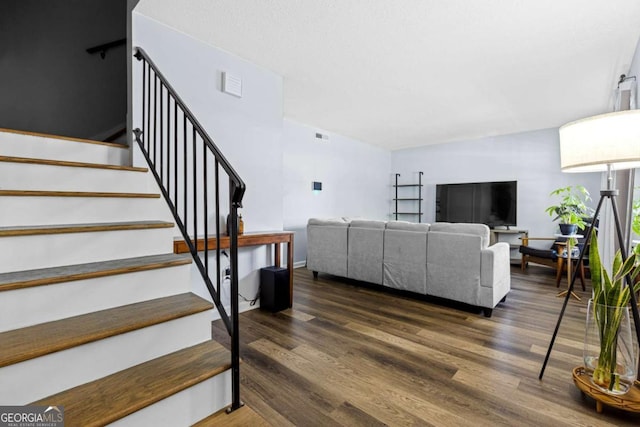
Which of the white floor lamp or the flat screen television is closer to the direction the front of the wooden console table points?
the white floor lamp

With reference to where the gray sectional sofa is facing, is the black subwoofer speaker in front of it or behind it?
behind

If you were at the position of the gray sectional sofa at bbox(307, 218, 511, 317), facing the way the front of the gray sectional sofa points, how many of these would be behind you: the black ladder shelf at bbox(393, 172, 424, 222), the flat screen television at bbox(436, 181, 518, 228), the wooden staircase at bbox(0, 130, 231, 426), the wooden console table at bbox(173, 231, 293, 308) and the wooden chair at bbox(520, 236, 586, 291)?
2

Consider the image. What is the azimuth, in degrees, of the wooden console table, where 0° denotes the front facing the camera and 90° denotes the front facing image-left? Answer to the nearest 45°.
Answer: approximately 315°

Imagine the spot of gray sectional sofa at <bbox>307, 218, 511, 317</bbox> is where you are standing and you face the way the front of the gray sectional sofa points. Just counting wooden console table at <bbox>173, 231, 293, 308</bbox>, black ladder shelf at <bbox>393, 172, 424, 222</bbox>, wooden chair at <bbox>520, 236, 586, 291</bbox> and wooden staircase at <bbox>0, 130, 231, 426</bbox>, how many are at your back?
2

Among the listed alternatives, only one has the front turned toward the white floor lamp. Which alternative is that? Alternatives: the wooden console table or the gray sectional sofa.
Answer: the wooden console table

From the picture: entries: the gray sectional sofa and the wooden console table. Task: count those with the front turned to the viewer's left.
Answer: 0

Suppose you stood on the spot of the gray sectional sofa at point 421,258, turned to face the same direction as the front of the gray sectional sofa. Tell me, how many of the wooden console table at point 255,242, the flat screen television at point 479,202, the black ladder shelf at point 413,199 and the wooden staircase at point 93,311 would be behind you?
2

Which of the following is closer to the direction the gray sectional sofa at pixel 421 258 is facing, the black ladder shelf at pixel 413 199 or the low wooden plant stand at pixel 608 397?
the black ladder shelf

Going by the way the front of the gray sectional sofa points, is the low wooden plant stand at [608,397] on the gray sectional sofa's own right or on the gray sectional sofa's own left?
on the gray sectional sofa's own right

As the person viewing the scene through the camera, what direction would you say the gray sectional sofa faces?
facing away from the viewer and to the right of the viewer

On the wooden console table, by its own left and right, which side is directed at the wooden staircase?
right

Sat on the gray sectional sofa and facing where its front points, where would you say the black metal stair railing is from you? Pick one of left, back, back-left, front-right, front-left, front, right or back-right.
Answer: back

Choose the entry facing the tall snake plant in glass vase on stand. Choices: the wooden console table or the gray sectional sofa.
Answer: the wooden console table

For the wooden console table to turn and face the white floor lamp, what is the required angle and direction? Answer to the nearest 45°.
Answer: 0° — it already faces it

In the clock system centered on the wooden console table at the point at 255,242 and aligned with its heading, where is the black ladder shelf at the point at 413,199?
The black ladder shelf is roughly at 9 o'clock from the wooden console table.

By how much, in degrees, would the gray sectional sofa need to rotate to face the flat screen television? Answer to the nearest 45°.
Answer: approximately 45° to its left
